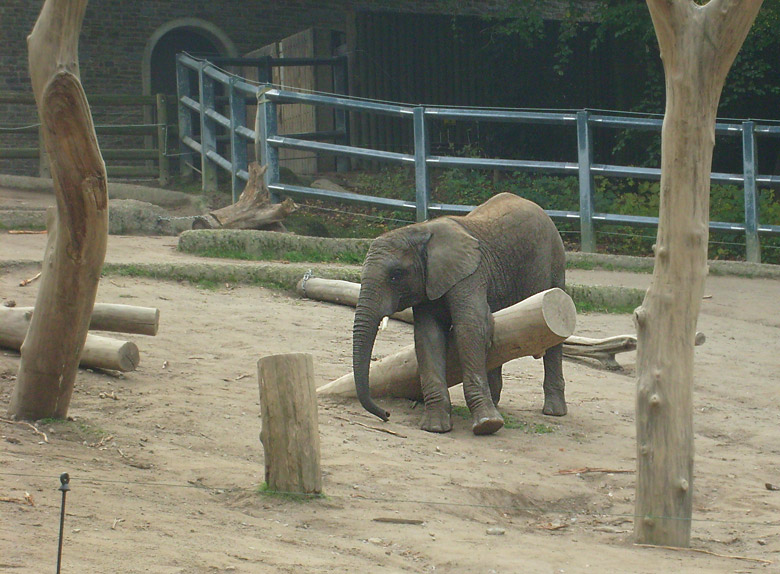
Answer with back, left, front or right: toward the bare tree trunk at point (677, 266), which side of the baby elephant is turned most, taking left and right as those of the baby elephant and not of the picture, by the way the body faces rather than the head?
left

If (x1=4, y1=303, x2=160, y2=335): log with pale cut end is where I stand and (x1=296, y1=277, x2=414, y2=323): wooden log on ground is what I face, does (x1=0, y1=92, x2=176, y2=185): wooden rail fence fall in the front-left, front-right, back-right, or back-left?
front-left

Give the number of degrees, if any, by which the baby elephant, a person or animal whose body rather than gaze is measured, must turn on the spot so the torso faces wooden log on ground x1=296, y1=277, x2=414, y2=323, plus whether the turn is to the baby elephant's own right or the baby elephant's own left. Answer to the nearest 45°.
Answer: approximately 135° to the baby elephant's own right

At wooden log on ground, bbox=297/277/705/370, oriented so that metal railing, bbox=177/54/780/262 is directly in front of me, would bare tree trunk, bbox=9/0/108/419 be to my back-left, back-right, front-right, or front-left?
back-left

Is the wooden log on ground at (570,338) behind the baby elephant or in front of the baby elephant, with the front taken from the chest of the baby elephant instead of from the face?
behind

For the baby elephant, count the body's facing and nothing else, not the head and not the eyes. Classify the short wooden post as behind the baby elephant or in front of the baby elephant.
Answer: in front

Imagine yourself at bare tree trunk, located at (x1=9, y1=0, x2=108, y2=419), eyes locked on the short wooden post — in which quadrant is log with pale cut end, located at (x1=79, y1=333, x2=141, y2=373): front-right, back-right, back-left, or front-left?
back-left

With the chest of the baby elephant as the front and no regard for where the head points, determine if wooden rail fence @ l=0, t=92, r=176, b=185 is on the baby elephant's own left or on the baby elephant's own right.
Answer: on the baby elephant's own right

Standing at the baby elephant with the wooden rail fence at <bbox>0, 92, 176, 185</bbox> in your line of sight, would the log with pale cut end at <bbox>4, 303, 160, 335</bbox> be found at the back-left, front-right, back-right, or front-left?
front-left

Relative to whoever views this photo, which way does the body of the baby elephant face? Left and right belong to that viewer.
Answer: facing the viewer and to the left of the viewer

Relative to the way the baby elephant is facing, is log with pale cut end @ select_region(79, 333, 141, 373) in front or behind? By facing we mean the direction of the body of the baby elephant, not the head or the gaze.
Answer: in front

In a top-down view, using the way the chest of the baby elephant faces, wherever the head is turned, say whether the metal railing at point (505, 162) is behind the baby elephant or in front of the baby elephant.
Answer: behind
